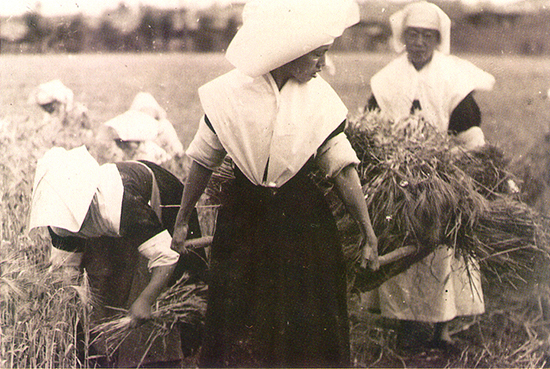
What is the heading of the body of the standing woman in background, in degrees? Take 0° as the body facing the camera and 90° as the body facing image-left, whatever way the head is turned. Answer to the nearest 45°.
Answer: approximately 0°

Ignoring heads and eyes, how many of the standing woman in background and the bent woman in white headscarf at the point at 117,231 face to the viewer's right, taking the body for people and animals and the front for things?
0

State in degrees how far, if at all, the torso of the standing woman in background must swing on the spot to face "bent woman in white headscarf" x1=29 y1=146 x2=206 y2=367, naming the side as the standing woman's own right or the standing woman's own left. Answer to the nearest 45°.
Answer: approximately 90° to the standing woman's own right

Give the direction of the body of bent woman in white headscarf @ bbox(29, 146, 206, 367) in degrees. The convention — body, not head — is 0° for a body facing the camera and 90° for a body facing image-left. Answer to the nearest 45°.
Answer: approximately 45°

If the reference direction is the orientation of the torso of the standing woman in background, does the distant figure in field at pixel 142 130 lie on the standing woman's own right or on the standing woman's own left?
on the standing woman's own right

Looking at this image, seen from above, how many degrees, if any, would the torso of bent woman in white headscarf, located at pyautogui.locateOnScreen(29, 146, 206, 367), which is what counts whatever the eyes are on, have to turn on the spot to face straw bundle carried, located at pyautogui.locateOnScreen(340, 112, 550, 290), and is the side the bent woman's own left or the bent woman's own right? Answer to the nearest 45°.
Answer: approximately 135° to the bent woman's own left
